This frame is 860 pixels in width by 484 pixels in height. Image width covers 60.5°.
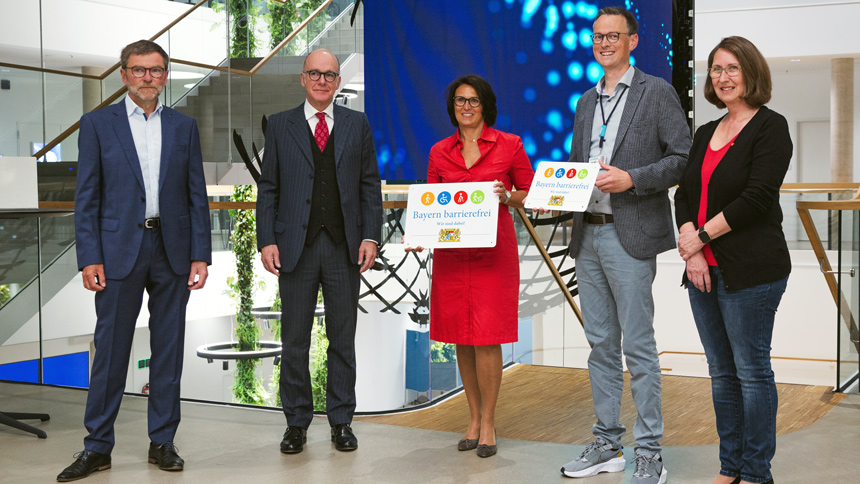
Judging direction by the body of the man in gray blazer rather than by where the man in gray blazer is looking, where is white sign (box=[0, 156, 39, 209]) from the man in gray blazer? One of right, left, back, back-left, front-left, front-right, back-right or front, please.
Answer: front-right

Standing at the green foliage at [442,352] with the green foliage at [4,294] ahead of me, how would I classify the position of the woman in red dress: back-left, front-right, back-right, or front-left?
back-left

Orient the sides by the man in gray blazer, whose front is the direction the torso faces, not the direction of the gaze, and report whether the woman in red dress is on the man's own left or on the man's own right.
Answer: on the man's own right

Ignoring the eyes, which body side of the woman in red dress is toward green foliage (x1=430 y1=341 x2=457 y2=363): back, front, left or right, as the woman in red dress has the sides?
back

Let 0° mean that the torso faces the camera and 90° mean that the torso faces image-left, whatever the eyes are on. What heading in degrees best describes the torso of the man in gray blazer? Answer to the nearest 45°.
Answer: approximately 45°

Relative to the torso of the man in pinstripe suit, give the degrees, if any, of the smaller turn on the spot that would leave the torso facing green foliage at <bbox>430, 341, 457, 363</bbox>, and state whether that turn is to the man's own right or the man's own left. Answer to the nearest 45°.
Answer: approximately 135° to the man's own left

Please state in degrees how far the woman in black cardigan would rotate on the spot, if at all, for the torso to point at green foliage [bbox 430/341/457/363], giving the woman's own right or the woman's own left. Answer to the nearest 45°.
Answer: approximately 90° to the woman's own right

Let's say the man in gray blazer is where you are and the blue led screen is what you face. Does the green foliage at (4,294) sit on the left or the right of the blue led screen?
left
